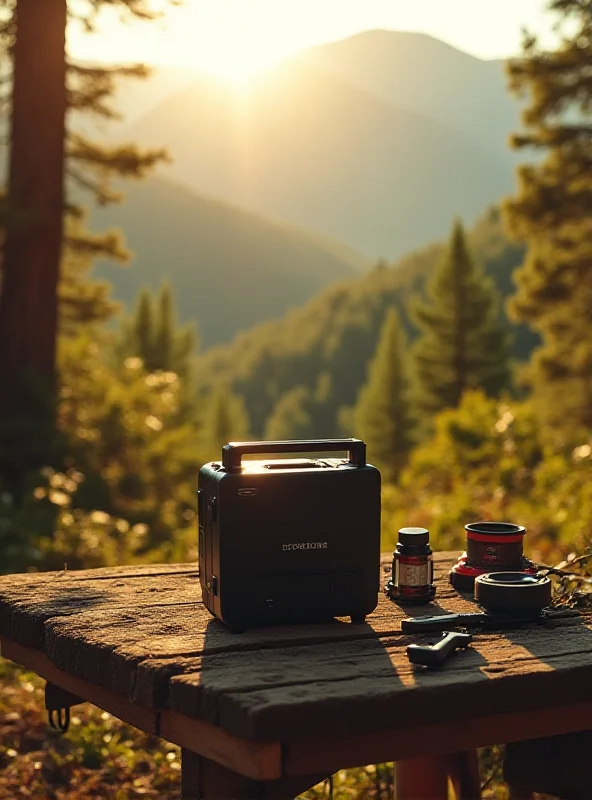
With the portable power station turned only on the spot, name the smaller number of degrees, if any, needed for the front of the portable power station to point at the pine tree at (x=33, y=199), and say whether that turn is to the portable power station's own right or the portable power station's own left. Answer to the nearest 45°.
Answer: approximately 180°

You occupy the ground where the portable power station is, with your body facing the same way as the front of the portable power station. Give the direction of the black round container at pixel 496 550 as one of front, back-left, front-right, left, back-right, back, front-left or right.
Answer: back-left

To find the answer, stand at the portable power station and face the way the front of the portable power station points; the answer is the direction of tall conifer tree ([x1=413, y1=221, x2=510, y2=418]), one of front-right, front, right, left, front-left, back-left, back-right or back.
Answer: back

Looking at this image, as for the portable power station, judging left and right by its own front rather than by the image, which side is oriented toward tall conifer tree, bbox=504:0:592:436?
back

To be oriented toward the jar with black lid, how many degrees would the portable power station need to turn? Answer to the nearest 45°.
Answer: approximately 135° to its left

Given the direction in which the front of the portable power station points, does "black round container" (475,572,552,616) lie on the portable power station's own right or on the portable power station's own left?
on the portable power station's own left

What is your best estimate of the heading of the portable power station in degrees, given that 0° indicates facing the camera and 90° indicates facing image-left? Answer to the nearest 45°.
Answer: approximately 0°
